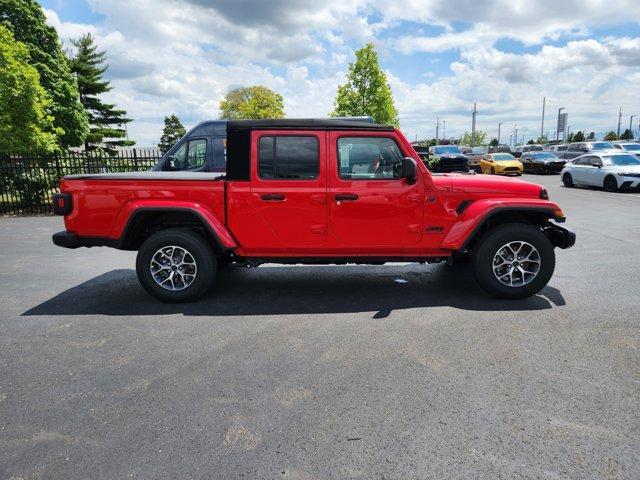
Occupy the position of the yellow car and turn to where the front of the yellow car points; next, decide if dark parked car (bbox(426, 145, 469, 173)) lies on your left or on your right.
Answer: on your right

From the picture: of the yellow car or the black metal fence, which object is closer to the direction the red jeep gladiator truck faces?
the yellow car

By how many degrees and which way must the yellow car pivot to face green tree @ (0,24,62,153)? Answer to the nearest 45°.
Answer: approximately 90° to its right

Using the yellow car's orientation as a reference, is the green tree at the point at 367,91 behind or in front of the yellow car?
behind

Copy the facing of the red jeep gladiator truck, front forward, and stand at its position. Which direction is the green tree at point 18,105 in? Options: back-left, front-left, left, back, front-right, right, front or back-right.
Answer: back-left

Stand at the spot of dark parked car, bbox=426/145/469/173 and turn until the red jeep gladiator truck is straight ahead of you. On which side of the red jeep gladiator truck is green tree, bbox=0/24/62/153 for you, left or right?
right

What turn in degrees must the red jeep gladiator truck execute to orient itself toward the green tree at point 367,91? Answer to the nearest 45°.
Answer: approximately 90° to its left

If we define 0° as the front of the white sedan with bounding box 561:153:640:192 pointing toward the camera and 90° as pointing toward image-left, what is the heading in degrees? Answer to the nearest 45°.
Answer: approximately 315°

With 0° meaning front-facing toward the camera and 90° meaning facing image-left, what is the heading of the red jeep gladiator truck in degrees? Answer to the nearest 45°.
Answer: approximately 270°
